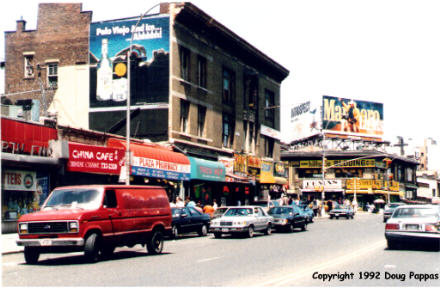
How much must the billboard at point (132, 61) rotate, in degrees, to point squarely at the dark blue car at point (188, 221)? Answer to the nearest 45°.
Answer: approximately 45° to its left

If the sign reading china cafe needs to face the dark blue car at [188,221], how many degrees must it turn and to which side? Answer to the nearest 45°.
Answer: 0° — it already faces it

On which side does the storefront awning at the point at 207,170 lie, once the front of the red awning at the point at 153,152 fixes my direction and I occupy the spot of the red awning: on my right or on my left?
on my left

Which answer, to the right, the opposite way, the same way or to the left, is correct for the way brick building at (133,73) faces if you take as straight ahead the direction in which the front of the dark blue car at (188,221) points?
to the left

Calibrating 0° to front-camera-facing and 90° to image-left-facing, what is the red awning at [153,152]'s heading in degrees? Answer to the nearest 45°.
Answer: approximately 315°

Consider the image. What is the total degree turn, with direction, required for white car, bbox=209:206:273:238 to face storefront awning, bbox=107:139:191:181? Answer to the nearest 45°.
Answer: approximately 90° to its right

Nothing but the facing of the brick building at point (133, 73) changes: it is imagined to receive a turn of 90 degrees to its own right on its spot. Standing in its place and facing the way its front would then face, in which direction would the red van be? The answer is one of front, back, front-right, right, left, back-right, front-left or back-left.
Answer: front-left

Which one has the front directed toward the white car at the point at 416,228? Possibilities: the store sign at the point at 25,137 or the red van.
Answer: the store sign

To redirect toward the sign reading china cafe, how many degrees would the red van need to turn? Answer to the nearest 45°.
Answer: approximately 135° to its right

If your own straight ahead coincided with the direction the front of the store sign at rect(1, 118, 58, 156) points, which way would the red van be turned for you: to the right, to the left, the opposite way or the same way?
to the right

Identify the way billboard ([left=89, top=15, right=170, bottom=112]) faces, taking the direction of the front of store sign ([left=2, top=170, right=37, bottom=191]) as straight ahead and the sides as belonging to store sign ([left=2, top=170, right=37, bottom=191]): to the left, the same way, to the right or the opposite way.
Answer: to the right

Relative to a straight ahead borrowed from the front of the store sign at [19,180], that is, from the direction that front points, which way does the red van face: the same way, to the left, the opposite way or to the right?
to the right

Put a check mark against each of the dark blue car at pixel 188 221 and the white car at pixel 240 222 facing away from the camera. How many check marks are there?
0

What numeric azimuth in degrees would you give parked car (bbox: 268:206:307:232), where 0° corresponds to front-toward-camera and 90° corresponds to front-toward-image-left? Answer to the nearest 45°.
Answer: approximately 45°

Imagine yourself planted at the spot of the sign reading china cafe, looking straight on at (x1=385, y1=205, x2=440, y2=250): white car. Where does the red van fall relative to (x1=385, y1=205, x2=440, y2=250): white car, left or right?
right
